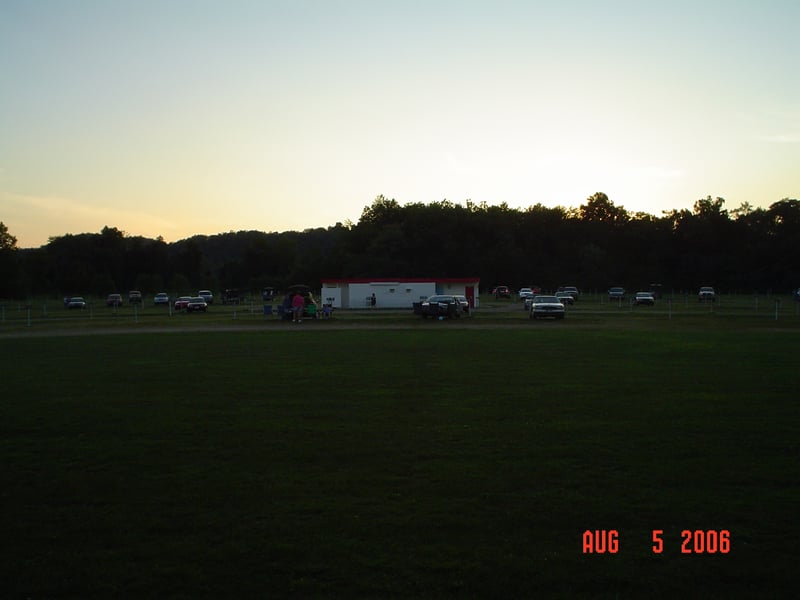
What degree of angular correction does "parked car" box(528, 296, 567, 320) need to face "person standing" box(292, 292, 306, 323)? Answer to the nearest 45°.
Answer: approximately 90° to its right

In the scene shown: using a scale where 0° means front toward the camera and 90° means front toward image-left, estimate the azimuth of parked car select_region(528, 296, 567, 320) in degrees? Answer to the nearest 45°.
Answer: approximately 0°
